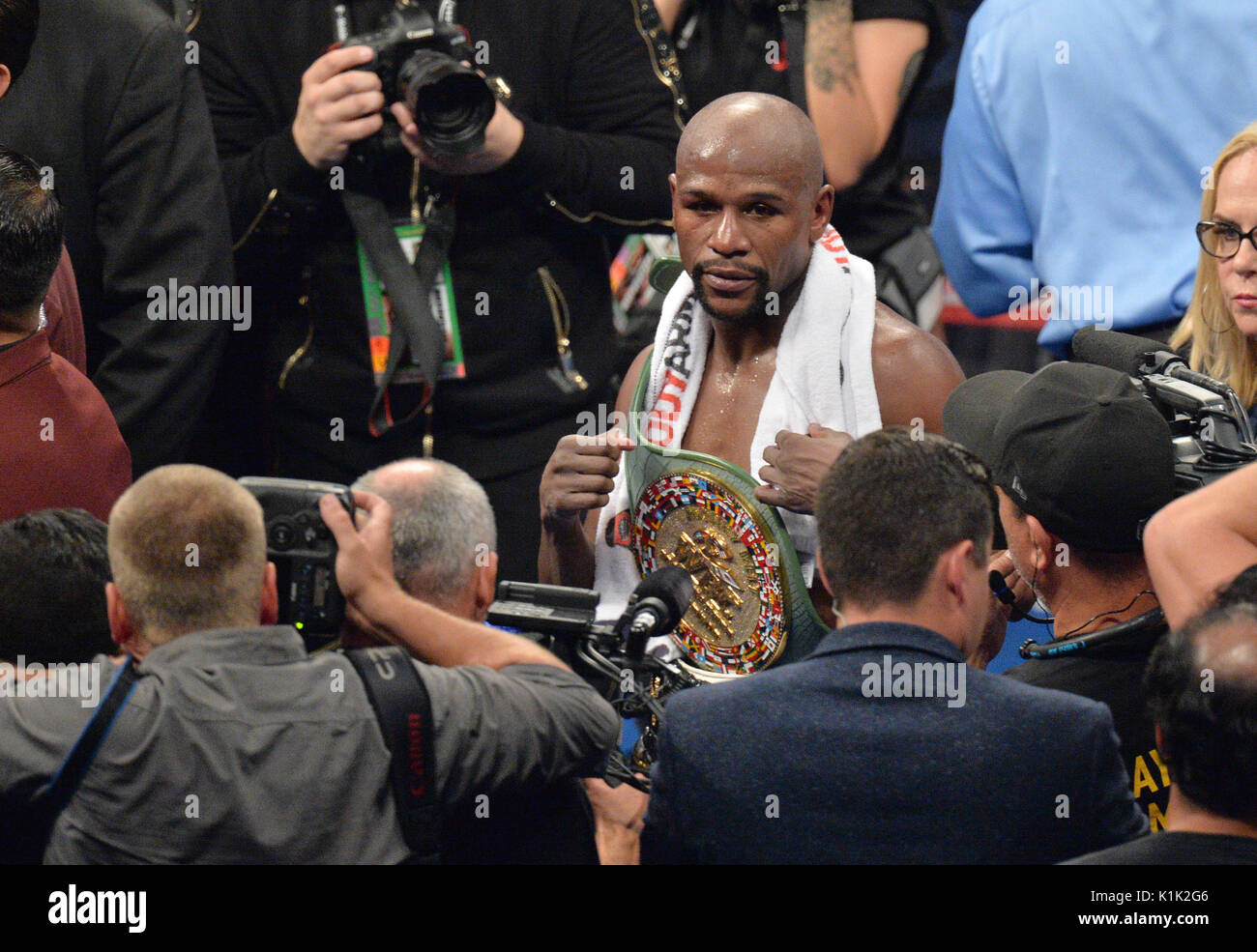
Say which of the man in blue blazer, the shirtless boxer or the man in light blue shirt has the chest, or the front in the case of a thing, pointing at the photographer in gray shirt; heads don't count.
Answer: the shirtless boxer

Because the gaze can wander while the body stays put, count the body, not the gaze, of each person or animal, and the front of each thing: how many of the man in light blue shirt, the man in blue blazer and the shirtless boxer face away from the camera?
2

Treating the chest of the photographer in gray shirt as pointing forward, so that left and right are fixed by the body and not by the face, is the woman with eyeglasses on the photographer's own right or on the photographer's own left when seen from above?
on the photographer's own right

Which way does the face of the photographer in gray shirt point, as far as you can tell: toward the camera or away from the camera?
away from the camera

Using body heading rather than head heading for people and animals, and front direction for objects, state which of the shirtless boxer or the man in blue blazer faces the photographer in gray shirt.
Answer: the shirtless boxer

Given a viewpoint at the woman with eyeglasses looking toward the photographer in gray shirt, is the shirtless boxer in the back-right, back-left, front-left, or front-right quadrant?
front-right

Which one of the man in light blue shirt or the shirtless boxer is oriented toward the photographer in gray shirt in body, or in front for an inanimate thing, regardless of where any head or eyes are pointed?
the shirtless boxer

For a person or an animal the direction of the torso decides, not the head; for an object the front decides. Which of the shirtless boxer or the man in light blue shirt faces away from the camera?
the man in light blue shirt

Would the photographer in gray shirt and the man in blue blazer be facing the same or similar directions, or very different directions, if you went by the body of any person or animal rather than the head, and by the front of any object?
same or similar directions

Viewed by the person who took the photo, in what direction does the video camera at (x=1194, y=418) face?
facing away from the viewer and to the left of the viewer

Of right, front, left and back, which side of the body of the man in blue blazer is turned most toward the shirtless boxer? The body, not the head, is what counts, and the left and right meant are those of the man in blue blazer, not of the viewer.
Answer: front

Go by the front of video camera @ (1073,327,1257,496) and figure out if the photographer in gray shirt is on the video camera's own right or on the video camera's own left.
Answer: on the video camera's own left

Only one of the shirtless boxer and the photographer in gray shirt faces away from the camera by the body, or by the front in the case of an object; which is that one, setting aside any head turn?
the photographer in gray shirt

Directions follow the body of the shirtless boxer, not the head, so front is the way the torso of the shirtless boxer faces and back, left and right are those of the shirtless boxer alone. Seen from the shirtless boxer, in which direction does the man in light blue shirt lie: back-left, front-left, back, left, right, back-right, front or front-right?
back

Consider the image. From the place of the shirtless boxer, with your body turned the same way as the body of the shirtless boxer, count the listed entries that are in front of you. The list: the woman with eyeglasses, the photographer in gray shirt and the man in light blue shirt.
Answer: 1

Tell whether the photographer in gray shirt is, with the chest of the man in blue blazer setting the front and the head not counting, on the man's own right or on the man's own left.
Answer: on the man's own left
